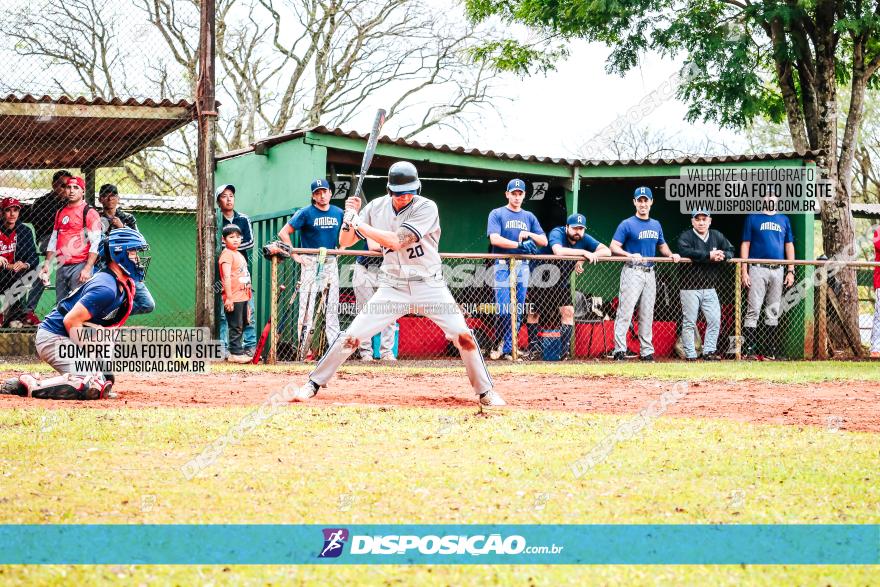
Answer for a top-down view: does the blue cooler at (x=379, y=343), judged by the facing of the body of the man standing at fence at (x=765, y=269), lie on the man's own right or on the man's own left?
on the man's own right

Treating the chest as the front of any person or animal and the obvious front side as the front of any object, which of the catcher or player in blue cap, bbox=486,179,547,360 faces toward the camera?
the player in blue cap

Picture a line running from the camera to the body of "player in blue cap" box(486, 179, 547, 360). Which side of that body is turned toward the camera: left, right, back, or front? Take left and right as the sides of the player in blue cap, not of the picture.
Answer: front

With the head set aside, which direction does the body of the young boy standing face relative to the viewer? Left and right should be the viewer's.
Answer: facing the viewer and to the right of the viewer

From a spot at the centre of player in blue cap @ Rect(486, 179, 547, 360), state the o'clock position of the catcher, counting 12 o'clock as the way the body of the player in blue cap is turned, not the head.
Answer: The catcher is roughly at 1 o'clock from the player in blue cap.

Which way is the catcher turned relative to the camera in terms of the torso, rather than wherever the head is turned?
to the viewer's right

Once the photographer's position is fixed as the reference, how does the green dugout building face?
facing the viewer

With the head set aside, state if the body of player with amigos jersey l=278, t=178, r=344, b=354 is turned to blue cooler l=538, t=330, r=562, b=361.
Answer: no

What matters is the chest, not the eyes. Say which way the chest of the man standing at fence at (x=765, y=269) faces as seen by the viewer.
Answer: toward the camera

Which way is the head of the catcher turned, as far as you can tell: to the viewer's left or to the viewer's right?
to the viewer's right

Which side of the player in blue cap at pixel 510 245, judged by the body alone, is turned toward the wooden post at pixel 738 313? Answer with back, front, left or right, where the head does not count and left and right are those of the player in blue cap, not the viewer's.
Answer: left

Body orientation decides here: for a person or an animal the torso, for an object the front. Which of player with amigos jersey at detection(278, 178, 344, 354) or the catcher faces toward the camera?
the player with amigos jersey

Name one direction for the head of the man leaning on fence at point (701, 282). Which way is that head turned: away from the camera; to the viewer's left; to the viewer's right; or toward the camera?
toward the camera

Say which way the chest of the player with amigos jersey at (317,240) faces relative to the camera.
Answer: toward the camera

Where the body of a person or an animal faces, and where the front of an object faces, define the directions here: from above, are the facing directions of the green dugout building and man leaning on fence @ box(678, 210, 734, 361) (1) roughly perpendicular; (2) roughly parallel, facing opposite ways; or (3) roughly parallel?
roughly parallel

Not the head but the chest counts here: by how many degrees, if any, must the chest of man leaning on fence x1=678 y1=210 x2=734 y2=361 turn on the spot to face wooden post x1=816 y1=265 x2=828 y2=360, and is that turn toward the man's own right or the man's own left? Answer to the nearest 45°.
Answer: approximately 135° to the man's own left

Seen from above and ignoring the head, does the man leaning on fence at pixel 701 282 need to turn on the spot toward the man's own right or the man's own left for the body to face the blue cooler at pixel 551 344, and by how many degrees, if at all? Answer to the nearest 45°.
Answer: approximately 45° to the man's own right
